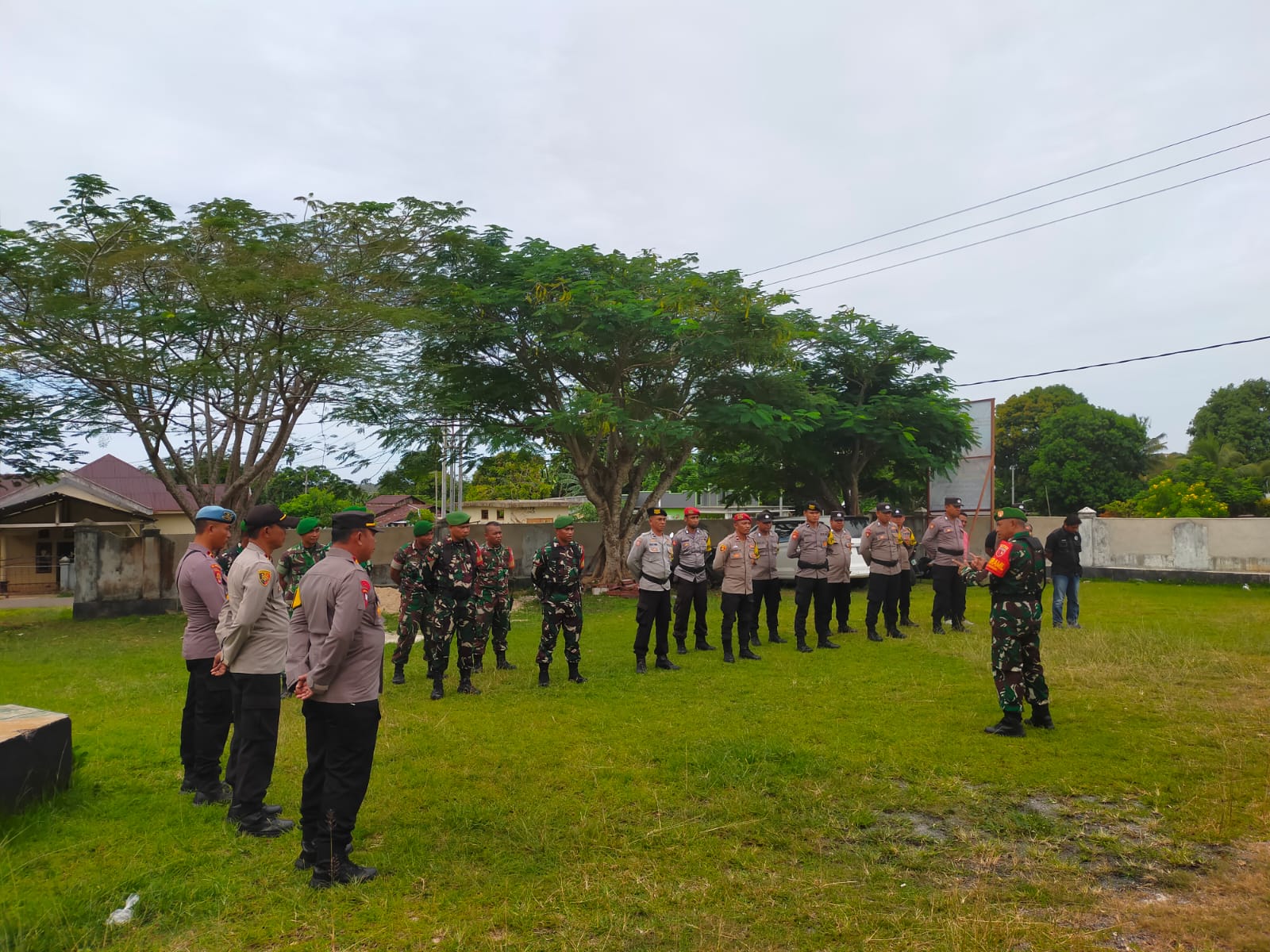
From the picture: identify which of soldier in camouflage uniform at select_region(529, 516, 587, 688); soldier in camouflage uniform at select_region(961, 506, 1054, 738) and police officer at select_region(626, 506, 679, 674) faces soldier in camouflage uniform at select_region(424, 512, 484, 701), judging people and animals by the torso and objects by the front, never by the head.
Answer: soldier in camouflage uniform at select_region(961, 506, 1054, 738)

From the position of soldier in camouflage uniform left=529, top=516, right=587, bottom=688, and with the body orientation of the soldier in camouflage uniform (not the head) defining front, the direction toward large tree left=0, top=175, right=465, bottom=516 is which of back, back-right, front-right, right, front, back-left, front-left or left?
back

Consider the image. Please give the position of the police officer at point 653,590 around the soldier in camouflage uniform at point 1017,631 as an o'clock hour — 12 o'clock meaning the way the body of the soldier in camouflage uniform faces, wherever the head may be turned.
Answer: The police officer is roughly at 1 o'clock from the soldier in camouflage uniform.

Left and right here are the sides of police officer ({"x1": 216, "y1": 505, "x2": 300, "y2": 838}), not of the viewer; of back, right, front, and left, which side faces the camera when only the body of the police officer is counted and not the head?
right

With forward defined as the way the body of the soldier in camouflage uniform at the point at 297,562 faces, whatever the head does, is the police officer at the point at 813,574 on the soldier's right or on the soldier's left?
on the soldier's left

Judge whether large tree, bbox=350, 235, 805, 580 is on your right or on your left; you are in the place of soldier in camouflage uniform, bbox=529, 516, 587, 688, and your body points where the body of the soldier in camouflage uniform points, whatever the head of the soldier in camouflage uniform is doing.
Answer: on your left

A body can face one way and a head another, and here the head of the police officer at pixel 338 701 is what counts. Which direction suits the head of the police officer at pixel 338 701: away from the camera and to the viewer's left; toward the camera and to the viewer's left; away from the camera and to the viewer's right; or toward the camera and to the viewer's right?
away from the camera and to the viewer's right

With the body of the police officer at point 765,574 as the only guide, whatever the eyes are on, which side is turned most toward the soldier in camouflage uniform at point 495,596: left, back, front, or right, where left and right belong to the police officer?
right

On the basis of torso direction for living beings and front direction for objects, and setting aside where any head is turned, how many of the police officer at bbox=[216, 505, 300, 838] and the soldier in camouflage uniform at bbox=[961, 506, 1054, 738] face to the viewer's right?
1

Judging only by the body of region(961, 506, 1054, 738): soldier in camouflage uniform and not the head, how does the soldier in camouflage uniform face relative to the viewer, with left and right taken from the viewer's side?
facing to the left of the viewer

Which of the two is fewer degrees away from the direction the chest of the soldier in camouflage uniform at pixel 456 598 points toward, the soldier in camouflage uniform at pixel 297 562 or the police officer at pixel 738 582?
the police officer

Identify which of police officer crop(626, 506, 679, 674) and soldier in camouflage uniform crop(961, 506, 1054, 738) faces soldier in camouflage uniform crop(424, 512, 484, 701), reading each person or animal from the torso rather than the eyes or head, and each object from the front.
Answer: soldier in camouflage uniform crop(961, 506, 1054, 738)

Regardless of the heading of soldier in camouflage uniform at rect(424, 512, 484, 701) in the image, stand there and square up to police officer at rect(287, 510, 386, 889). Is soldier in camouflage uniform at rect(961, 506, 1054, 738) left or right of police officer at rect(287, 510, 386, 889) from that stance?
left
